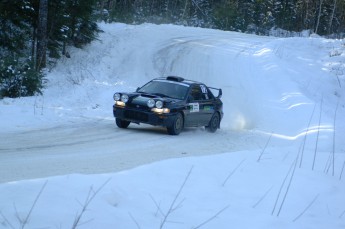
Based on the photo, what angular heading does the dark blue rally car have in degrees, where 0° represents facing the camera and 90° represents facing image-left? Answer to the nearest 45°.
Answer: approximately 45°
